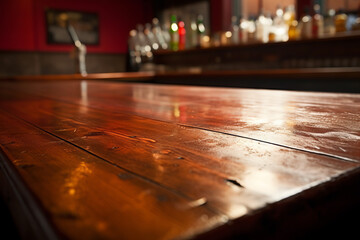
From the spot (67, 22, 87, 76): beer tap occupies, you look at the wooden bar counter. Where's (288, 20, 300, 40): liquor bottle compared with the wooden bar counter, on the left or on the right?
left

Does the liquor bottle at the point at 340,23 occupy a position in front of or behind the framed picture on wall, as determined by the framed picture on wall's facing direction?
in front

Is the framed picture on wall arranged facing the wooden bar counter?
yes

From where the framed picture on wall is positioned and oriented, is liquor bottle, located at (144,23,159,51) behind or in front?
in front

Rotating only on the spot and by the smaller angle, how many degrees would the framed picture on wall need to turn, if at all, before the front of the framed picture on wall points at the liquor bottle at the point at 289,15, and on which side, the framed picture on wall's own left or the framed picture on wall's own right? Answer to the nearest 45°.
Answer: approximately 45° to the framed picture on wall's own left

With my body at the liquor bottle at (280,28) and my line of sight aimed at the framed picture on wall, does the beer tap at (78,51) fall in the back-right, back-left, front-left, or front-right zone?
front-left

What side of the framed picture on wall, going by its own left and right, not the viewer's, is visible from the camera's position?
front

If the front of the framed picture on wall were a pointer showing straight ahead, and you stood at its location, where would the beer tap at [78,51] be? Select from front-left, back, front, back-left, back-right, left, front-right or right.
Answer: front

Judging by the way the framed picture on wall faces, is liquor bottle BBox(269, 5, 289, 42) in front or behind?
in front
